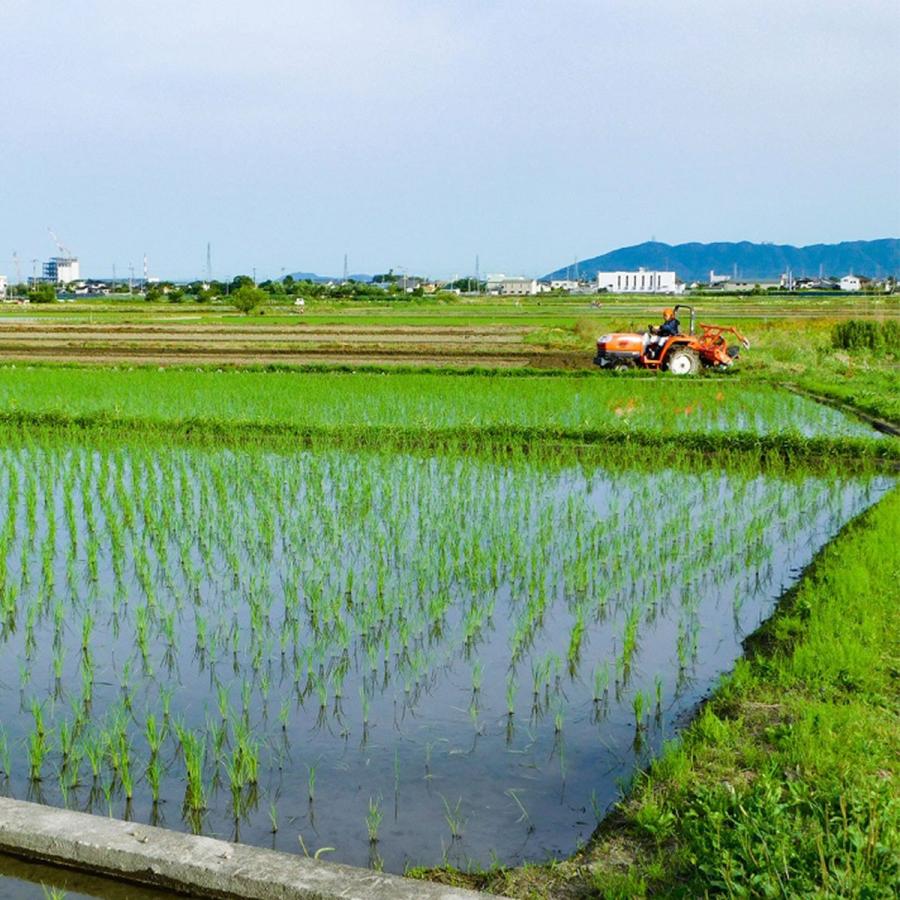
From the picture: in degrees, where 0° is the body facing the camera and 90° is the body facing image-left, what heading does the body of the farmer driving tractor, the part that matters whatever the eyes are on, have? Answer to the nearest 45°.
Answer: approximately 90°

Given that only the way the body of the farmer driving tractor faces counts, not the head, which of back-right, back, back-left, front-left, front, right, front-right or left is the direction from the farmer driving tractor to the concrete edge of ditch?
left

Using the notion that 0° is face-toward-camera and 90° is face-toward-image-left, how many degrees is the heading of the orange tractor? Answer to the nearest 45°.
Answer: approximately 90°

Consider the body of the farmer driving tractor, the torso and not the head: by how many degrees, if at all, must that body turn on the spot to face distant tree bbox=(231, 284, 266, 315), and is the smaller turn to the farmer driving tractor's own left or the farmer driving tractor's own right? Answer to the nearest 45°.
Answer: approximately 45° to the farmer driving tractor's own right

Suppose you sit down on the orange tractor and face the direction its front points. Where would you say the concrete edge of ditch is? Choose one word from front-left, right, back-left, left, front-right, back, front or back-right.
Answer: left

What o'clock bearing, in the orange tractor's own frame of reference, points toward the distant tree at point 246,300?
The distant tree is roughly at 2 o'clock from the orange tractor.
